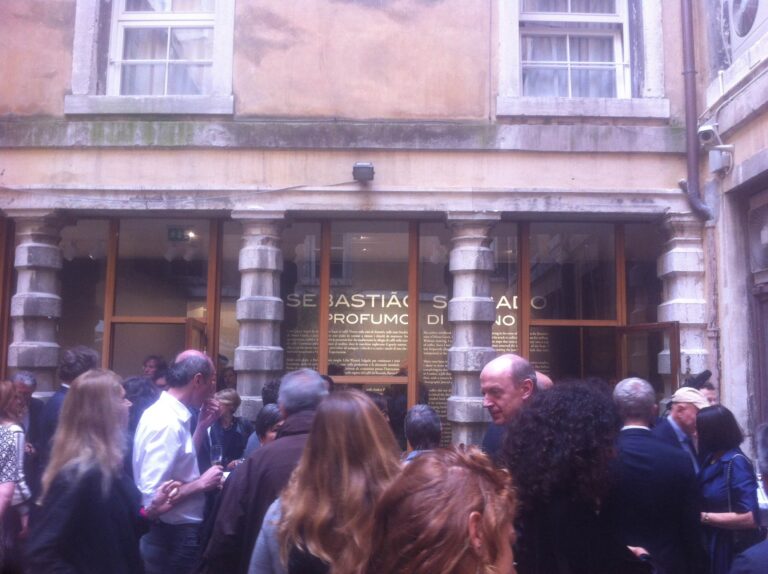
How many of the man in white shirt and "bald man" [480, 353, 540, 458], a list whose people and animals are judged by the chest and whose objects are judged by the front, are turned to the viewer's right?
1

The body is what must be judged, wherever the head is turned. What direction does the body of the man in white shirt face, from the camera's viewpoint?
to the viewer's right

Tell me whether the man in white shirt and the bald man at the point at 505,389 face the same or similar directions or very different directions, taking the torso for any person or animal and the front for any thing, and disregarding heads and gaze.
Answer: very different directions

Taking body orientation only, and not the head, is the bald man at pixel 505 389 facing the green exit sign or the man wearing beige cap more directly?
the green exit sign

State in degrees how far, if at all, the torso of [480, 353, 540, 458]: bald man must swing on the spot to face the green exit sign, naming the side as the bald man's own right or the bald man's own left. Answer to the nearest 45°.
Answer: approximately 90° to the bald man's own right

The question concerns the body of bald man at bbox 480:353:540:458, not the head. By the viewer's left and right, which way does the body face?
facing the viewer and to the left of the viewer

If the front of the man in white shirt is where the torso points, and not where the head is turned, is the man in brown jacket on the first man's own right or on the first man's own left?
on the first man's own right

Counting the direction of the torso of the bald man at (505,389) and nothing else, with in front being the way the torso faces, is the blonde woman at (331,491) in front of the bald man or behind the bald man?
in front

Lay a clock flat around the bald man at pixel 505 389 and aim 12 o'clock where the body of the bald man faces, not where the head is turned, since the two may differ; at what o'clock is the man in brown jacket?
The man in brown jacket is roughly at 12 o'clock from the bald man.

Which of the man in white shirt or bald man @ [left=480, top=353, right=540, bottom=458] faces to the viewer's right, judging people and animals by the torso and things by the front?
the man in white shirt

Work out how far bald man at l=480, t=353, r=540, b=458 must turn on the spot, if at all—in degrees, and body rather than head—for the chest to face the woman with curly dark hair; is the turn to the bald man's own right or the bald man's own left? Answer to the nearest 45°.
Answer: approximately 45° to the bald man's own left

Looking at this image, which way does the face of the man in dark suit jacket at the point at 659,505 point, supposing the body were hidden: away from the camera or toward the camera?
away from the camera

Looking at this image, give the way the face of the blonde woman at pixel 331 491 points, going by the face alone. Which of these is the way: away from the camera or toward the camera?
away from the camera

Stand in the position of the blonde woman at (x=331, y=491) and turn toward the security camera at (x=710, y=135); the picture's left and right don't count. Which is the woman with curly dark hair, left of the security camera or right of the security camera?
right

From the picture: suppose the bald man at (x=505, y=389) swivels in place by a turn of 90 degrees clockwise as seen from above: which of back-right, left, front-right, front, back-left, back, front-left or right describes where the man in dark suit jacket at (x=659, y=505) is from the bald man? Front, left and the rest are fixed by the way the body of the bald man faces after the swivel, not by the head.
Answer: back

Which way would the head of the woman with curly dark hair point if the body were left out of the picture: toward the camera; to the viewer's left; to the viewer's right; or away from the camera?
away from the camera
